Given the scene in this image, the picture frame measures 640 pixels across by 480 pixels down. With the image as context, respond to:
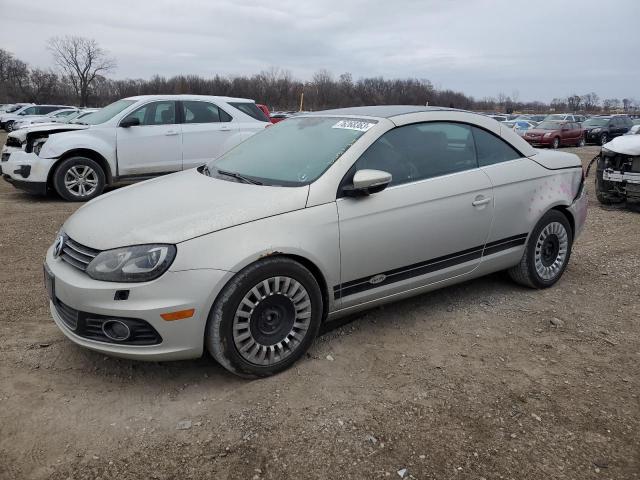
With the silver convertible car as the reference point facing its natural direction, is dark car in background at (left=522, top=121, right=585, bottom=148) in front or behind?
behind

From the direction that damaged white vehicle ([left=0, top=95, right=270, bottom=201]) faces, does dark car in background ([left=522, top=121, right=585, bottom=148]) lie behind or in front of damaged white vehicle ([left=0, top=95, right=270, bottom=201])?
behind

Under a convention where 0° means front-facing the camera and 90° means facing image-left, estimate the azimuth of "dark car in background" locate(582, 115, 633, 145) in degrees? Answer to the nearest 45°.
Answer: approximately 45°

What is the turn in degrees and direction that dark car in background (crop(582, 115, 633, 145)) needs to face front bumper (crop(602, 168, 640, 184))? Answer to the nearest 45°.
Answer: approximately 45° to its left

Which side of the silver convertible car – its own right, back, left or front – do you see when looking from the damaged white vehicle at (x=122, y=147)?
right

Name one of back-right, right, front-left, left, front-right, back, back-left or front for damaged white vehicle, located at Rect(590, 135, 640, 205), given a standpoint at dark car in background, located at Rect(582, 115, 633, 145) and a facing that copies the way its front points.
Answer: front-left
